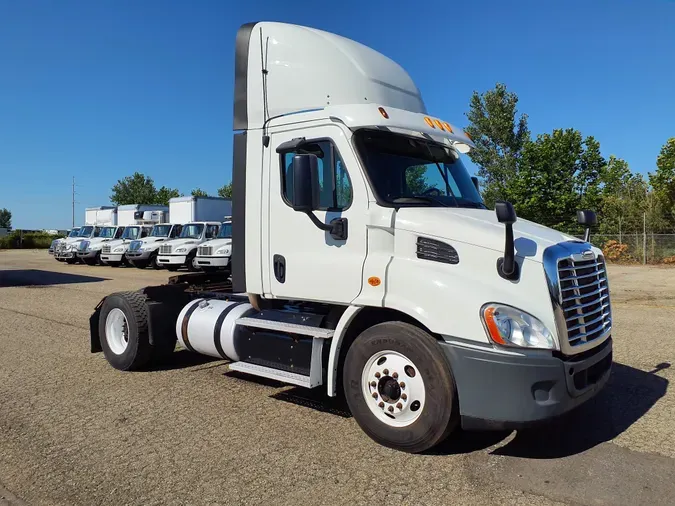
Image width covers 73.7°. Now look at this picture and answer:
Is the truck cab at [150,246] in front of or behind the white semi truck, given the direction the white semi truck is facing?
behind

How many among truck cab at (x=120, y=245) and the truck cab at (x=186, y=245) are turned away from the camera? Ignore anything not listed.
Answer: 0

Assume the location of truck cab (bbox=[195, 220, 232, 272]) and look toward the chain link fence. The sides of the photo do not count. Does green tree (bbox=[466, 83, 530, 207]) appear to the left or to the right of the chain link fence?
left

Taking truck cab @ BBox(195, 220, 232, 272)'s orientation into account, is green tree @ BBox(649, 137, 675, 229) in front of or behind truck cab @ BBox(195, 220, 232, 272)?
behind

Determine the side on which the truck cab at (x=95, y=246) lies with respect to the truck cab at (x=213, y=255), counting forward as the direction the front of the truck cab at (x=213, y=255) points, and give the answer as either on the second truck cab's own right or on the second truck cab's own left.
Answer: on the second truck cab's own right

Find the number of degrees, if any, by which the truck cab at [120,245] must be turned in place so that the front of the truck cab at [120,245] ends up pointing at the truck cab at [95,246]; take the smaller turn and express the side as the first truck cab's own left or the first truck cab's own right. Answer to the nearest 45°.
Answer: approximately 90° to the first truck cab's own right

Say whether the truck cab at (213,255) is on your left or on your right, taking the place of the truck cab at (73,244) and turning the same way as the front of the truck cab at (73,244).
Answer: on your left
